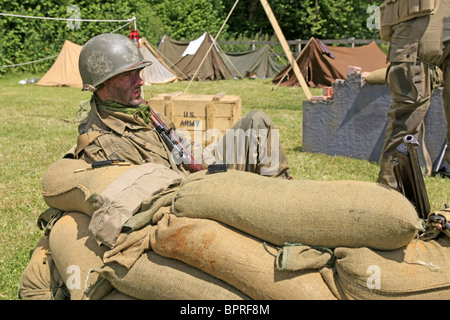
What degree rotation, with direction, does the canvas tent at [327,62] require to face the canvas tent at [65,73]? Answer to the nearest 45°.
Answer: approximately 45° to its right

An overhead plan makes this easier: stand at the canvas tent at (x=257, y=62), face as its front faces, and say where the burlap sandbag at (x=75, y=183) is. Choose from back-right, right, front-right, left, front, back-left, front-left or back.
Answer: front-right

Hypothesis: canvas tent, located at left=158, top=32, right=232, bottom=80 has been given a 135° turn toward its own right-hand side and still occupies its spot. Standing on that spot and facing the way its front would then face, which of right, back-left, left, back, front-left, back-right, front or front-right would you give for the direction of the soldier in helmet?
left

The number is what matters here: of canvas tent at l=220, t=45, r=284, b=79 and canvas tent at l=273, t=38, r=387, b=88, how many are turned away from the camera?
0

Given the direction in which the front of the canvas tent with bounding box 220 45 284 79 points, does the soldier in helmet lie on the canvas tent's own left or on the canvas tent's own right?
on the canvas tent's own right

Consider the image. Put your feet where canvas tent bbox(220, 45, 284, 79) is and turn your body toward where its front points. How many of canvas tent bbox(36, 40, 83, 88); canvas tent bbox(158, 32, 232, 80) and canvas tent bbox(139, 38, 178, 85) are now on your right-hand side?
3

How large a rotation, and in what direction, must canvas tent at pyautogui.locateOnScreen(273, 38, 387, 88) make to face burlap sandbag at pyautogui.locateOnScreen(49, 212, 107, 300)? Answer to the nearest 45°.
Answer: approximately 45° to its left

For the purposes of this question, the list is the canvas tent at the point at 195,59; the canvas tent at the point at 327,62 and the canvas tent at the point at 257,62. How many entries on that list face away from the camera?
0

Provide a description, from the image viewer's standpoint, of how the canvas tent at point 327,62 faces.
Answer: facing the viewer and to the left of the viewer
